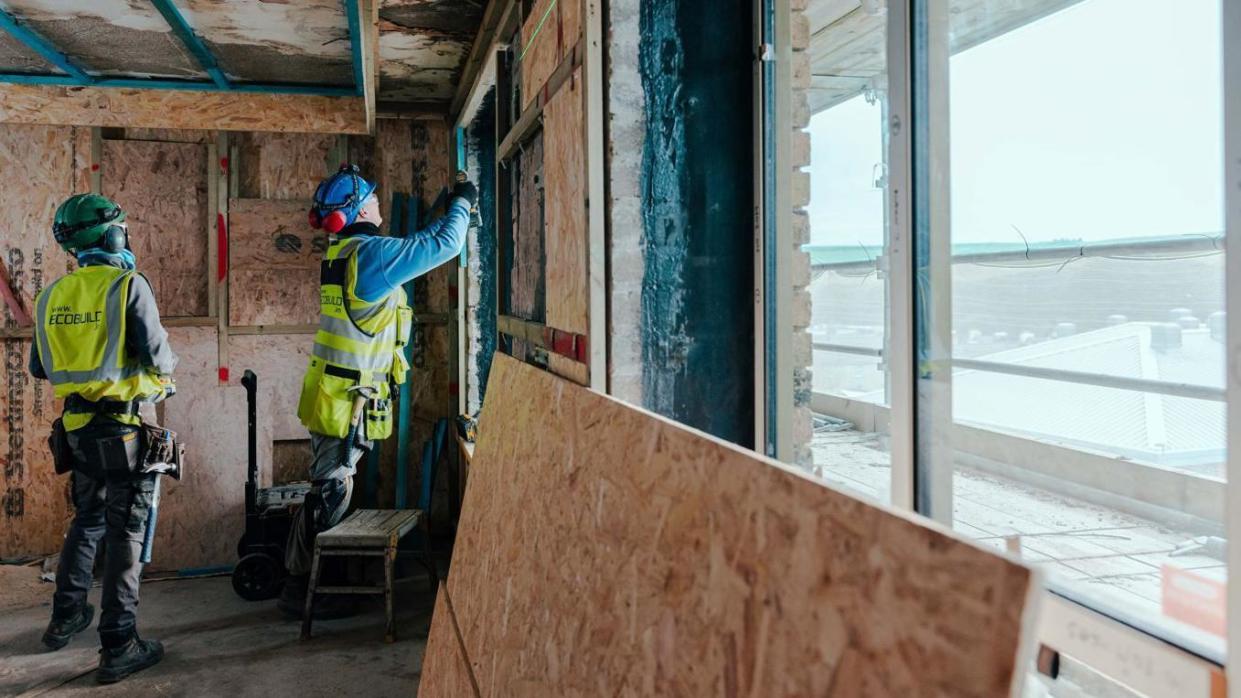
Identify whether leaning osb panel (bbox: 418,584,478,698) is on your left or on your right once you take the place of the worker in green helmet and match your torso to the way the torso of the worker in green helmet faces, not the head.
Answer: on your right

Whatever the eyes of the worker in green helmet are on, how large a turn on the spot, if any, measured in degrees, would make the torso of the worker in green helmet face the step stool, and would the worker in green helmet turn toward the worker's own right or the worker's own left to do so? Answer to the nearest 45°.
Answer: approximately 45° to the worker's own right

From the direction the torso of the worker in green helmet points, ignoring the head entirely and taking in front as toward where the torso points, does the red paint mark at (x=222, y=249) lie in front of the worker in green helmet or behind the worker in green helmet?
in front

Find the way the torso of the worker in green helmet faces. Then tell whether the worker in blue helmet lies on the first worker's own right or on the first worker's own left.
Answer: on the first worker's own right

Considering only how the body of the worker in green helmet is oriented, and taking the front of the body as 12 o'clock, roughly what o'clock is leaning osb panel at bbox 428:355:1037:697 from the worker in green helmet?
The leaning osb panel is roughly at 4 o'clock from the worker in green helmet.

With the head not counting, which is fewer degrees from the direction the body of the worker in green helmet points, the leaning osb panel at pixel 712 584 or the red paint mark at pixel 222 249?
the red paint mark

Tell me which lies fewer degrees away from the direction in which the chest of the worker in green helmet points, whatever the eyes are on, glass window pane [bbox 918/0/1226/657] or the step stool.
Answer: the step stool

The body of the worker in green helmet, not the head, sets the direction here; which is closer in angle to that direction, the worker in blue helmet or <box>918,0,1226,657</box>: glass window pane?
the worker in blue helmet

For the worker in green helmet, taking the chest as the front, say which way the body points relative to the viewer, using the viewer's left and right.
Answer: facing away from the viewer and to the right of the viewer

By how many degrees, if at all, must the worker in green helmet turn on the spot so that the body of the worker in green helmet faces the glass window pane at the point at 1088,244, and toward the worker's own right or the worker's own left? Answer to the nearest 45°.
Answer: approximately 135° to the worker's own right

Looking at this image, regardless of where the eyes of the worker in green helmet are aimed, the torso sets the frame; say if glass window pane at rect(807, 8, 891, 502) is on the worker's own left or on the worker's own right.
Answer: on the worker's own right

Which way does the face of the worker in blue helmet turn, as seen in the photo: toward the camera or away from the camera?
away from the camera
